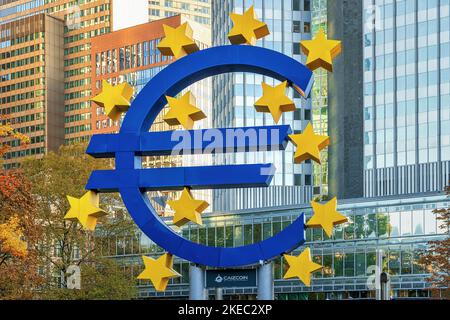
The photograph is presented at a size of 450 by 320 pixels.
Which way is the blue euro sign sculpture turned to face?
toward the camera
